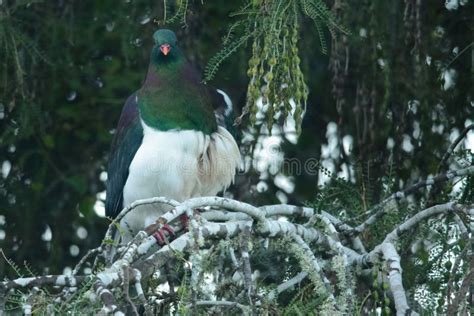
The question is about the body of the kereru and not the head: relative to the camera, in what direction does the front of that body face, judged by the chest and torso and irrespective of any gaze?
toward the camera
